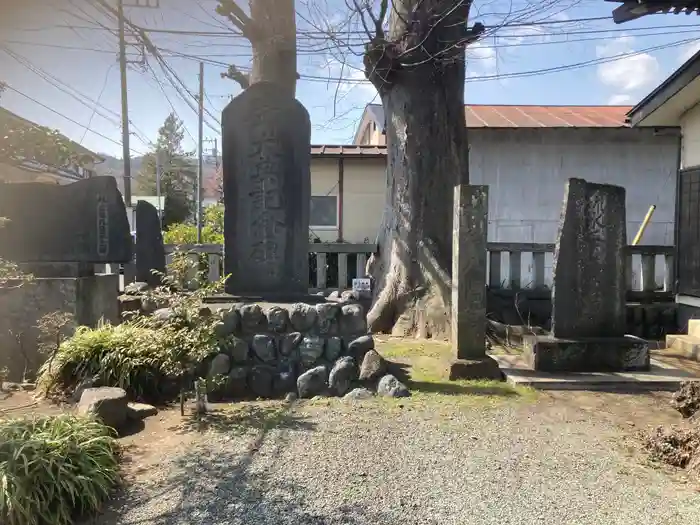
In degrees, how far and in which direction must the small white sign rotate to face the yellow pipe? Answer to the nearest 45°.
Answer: approximately 135° to its left

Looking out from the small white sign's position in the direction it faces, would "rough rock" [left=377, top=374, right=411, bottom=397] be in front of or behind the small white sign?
in front

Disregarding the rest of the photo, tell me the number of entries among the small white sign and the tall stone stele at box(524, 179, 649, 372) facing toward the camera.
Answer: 2

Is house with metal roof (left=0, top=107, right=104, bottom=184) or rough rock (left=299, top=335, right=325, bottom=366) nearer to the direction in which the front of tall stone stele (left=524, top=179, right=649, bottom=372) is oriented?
the rough rock

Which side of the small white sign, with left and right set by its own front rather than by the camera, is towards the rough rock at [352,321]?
front

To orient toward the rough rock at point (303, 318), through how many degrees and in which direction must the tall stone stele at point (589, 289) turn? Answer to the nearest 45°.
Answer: approximately 45° to its right

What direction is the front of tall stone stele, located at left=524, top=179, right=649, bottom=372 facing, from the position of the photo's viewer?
facing the viewer

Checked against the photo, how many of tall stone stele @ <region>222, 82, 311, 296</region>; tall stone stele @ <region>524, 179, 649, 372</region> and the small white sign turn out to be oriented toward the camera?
3

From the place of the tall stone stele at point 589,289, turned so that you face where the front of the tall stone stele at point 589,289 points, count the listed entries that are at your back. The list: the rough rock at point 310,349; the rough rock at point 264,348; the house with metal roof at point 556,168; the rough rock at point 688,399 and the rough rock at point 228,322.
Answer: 1

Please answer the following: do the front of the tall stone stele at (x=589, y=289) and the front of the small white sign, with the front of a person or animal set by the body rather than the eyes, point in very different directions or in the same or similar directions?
same or similar directions

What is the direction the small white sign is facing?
toward the camera

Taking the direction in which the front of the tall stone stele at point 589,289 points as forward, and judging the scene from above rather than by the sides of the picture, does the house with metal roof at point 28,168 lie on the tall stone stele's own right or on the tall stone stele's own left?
on the tall stone stele's own right
